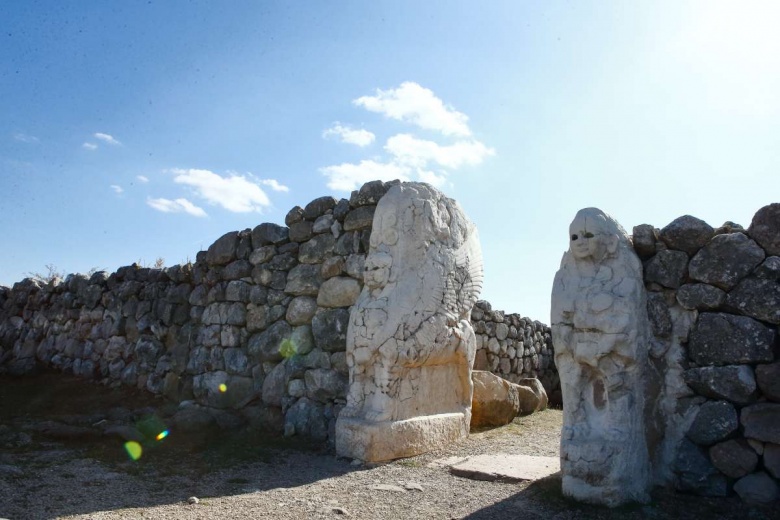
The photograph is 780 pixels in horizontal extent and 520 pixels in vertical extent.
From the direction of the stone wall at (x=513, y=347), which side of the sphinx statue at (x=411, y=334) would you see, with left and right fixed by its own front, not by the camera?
back

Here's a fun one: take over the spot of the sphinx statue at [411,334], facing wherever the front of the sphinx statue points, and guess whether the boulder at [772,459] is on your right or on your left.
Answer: on your left

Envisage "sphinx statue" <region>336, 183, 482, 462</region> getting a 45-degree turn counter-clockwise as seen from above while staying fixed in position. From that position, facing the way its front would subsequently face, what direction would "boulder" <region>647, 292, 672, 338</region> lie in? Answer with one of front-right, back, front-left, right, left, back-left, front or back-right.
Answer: front-left

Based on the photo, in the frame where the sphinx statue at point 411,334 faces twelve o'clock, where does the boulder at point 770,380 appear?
The boulder is roughly at 9 o'clock from the sphinx statue.

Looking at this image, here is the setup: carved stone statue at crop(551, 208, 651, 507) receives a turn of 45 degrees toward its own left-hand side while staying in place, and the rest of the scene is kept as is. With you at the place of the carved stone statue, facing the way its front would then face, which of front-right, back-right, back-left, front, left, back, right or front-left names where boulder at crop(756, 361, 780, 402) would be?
left

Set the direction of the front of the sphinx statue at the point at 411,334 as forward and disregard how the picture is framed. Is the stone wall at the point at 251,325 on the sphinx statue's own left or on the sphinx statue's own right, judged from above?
on the sphinx statue's own right

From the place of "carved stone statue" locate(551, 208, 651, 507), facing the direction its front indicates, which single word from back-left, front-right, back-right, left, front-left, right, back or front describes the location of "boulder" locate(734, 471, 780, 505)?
back-left

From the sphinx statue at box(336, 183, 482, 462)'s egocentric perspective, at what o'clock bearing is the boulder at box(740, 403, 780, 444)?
The boulder is roughly at 9 o'clock from the sphinx statue.

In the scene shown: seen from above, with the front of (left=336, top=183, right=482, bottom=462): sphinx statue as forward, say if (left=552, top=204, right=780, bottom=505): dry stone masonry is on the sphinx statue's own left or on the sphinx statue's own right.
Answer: on the sphinx statue's own left

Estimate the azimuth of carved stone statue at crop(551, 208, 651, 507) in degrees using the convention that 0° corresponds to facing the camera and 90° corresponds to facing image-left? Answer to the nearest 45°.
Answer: approximately 45°
